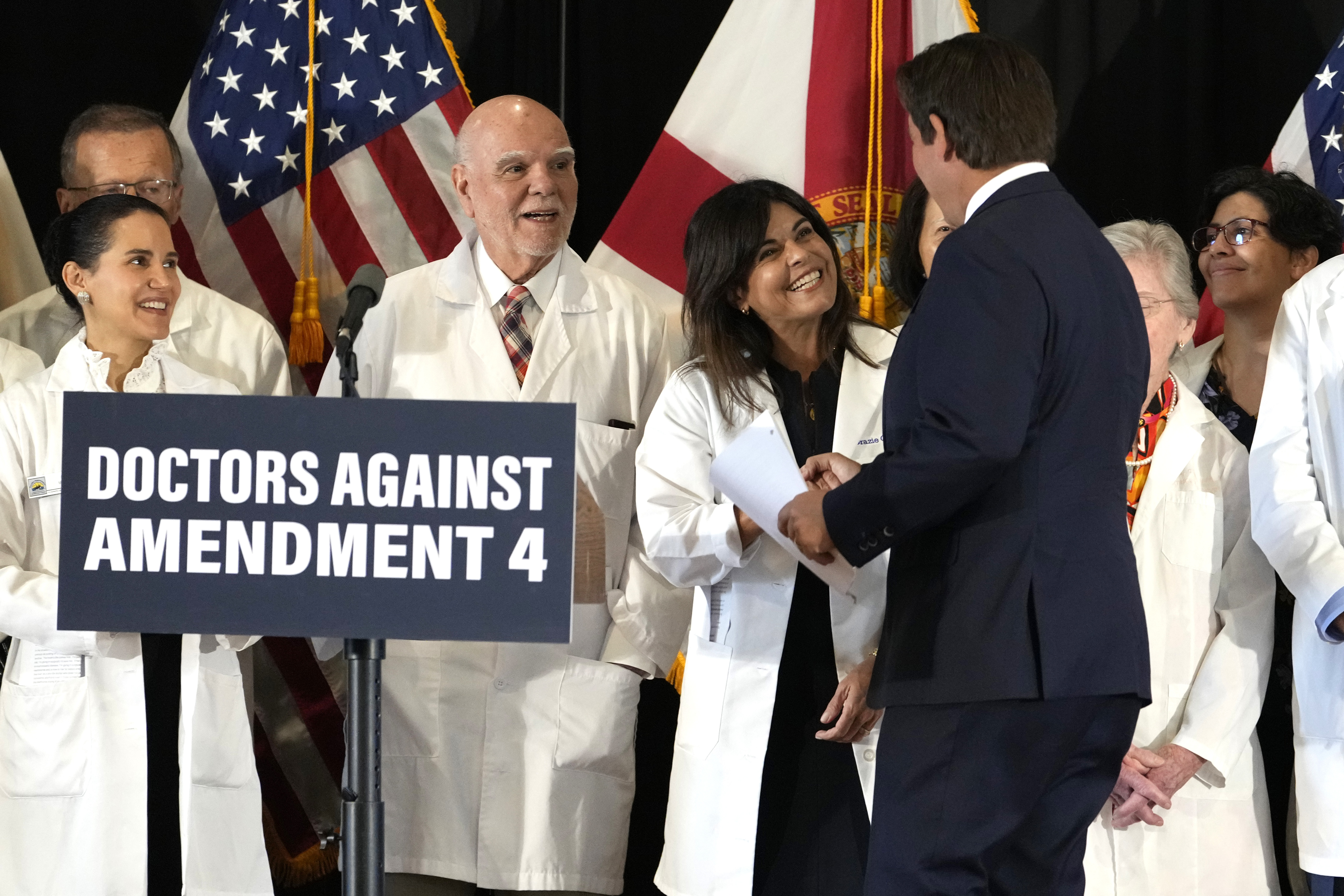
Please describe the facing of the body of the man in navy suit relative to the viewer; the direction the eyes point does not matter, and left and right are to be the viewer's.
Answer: facing away from the viewer and to the left of the viewer

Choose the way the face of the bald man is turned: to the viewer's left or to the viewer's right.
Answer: to the viewer's right

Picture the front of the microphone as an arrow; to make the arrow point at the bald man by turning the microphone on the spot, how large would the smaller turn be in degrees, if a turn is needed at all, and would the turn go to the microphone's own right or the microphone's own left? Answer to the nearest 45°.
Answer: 0° — it already faces them

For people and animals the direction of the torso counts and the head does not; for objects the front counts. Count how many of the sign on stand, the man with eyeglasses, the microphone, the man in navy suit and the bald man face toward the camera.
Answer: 3

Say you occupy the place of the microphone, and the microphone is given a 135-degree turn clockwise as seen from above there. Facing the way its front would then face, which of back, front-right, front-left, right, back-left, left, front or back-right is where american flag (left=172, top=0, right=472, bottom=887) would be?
back

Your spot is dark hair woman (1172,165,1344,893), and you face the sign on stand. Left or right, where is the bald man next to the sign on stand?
right

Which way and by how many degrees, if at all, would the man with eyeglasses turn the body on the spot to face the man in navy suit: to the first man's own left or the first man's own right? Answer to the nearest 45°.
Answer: approximately 45° to the first man's own left

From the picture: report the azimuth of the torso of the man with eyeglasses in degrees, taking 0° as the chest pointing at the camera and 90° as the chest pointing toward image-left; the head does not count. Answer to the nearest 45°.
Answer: approximately 0°
